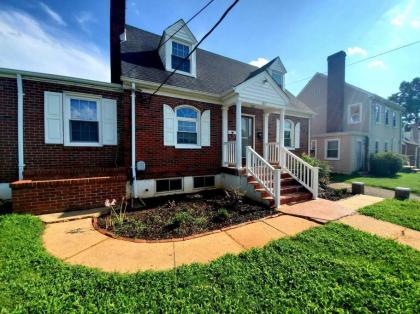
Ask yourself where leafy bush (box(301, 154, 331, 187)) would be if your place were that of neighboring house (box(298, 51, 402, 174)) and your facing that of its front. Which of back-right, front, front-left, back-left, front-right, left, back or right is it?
front-right

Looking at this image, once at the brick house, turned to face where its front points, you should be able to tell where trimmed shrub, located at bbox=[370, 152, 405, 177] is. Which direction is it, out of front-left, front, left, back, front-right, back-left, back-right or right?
front-left

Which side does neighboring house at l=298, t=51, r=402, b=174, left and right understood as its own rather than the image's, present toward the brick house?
right

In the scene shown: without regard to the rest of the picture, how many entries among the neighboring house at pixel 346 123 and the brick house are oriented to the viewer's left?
0

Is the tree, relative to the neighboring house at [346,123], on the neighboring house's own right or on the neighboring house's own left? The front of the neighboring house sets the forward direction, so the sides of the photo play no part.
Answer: on the neighboring house's own left

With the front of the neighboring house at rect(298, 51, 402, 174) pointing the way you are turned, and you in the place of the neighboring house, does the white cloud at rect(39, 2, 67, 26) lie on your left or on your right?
on your right

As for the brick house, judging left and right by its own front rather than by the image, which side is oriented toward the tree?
left

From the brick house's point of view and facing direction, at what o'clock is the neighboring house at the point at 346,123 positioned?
The neighboring house is roughly at 10 o'clock from the brick house.
